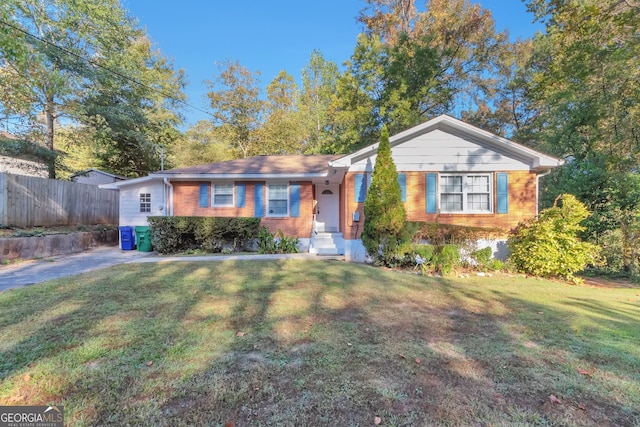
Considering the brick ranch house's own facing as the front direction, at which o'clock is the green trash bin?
The green trash bin is roughly at 3 o'clock from the brick ranch house.

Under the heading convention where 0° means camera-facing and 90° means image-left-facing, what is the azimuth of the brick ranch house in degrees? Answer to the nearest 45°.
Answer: approximately 0°

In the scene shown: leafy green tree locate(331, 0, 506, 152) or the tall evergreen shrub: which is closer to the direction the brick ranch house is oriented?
the tall evergreen shrub

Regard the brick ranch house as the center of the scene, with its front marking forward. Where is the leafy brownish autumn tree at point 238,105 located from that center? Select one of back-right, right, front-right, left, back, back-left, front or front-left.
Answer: back-right

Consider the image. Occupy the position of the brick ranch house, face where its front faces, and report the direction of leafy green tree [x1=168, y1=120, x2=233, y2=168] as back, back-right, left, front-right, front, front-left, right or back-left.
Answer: back-right

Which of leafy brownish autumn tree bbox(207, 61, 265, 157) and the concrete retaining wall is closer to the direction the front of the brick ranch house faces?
the concrete retaining wall

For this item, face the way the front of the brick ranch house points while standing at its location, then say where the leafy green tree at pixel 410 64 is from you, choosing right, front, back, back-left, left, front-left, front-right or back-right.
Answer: back

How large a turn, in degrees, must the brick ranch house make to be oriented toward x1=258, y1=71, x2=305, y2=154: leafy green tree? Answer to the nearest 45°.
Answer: approximately 135° to its right

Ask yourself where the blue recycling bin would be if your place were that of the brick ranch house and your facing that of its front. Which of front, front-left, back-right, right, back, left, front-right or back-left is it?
right

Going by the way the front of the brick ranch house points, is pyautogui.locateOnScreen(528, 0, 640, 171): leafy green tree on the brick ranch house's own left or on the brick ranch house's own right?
on the brick ranch house's own left

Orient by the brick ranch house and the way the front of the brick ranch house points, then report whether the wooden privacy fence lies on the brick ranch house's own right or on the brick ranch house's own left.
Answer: on the brick ranch house's own right

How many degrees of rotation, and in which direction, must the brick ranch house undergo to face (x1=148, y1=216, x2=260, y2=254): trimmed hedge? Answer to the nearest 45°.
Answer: approximately 90° to its right

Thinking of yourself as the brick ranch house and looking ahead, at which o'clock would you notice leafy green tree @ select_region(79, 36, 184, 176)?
The leafy green tree is roughly at 4 o'clock from the brick ranch house.

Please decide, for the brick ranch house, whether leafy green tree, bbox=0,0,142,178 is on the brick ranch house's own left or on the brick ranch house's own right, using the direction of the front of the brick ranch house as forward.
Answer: on the brick ranch house's own right
